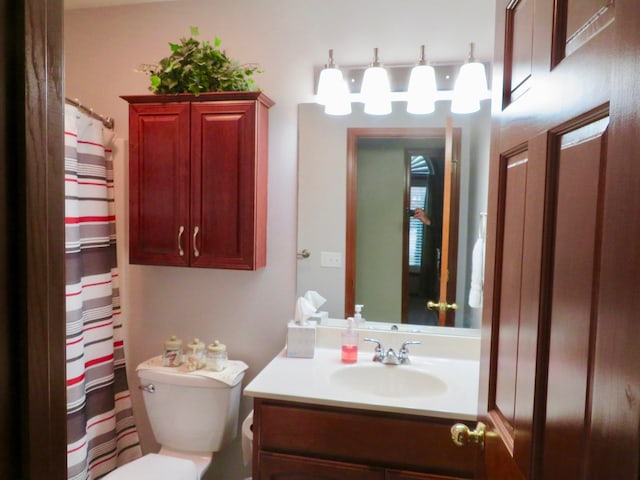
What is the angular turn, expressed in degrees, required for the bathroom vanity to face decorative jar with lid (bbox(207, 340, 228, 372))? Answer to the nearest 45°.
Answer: approximately 135° to its right

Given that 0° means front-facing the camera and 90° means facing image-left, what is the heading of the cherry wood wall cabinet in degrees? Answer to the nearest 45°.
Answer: approximately 0°

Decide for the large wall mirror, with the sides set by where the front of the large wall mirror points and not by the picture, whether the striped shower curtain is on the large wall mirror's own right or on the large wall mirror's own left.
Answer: on the large wall mirror's own right

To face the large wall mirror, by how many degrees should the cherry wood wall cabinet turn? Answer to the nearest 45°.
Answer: approximately 90° to its left

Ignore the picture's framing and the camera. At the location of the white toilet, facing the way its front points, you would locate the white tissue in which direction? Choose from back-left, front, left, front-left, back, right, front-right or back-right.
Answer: back-left

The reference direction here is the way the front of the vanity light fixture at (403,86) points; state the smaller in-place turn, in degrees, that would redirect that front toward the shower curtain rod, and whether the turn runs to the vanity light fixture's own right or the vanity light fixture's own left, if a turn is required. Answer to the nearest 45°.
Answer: approximately 90° to the vanity light fixture's own right

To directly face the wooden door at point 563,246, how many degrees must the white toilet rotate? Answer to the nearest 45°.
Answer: approximately 45° to its left
